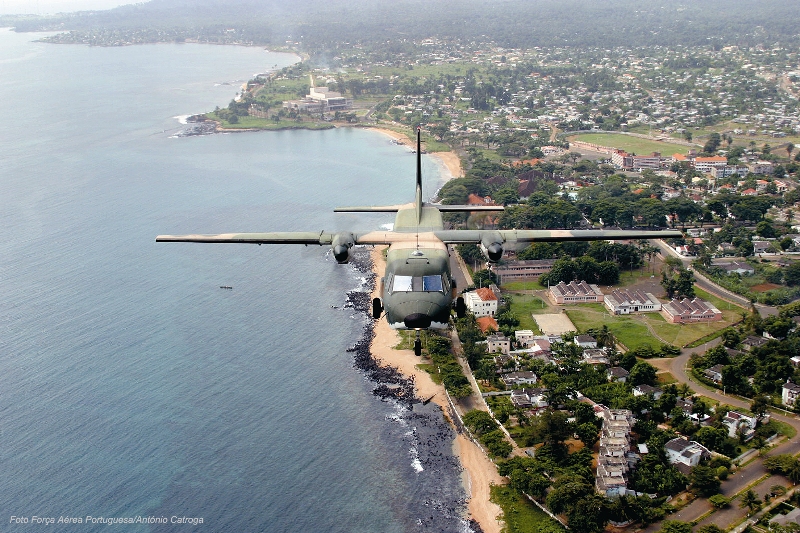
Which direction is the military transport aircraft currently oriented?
toward the camera
